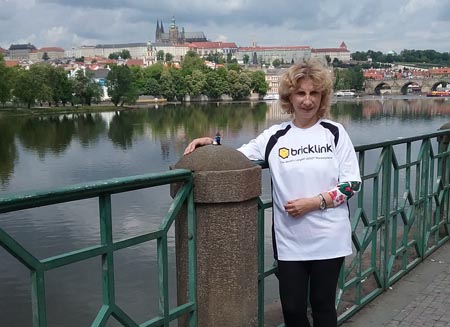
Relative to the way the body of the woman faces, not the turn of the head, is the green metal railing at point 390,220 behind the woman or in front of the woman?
behind

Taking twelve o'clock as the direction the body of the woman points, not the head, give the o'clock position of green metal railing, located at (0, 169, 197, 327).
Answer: The green metal railing is roughly at 2 o'clock from the woman.

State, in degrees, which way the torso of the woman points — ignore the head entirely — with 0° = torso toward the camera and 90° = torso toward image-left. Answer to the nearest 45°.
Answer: approximately 0°

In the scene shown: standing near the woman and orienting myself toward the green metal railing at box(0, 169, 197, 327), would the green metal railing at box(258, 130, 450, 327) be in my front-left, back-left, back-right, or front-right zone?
back-right

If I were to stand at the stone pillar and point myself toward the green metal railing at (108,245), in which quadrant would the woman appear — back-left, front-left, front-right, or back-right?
back-left
